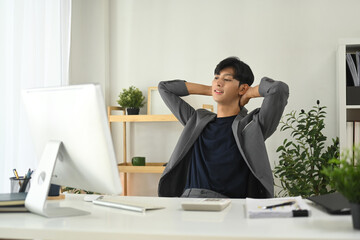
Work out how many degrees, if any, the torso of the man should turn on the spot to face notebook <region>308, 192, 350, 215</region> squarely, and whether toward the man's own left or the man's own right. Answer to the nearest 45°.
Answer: approximately 45° to the man's own left

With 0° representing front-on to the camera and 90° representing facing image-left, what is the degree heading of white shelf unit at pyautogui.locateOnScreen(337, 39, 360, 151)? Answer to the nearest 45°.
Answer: approximately 0°

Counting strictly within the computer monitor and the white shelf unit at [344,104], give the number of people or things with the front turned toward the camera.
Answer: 1

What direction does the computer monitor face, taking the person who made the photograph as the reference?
facing away from the viewer and to the right of the viewer

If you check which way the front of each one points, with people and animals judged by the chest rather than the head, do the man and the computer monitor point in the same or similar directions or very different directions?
very different directions

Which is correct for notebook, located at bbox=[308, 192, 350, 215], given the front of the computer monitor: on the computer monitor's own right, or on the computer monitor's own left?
on the computer monitor's own right

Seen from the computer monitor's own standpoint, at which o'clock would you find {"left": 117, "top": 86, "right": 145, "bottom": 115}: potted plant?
The potted plant is roughly at 11 o'clock from the computer monitor.

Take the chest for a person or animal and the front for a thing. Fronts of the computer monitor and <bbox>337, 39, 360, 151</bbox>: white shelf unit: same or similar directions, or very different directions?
very different directions

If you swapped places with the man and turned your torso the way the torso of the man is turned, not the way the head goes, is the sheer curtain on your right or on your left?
on your right

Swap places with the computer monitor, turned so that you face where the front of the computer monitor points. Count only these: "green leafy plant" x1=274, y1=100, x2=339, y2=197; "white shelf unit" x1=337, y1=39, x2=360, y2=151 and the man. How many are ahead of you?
3
